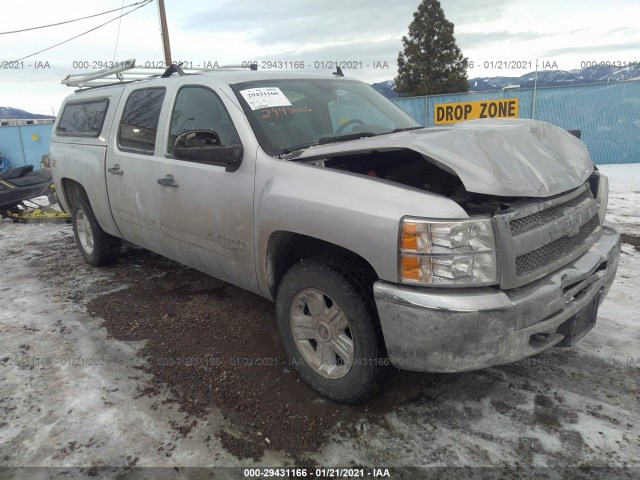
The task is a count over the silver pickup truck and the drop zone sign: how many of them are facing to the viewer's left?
0

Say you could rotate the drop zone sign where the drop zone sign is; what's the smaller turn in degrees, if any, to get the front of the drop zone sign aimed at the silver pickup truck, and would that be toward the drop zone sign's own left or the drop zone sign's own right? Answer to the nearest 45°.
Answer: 0° — it already faces it

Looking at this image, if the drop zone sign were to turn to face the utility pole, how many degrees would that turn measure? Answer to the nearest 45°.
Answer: approximately 90° to its right

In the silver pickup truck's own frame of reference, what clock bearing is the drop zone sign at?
The drop zone sign is roughly at 8 o'clock from the silver pickup truck.

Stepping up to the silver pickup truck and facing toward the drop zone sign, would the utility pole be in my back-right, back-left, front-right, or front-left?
front-left

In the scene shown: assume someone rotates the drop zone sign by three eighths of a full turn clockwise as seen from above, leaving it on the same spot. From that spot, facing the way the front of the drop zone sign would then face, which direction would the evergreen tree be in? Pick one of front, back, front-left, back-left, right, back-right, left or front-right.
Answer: front-right

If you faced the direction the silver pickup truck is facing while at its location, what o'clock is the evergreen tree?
The evergreen tree is roughly at 8 o'clock from the silver pickup truck.

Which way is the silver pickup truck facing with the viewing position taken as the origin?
facing the viewer and to the right of the viewer

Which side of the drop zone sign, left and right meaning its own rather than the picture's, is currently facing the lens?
front
